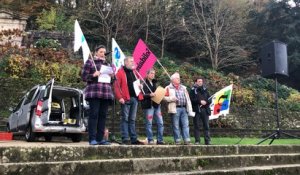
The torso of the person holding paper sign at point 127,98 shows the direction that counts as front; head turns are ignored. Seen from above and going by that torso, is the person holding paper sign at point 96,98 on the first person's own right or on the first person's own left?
on the first person's own right

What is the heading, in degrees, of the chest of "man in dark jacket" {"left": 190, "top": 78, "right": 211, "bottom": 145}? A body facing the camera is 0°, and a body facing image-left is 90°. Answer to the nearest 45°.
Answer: approximately 0°

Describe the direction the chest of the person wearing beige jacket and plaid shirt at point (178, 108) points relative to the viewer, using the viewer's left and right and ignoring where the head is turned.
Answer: facing the viewer and to the right of the viewer

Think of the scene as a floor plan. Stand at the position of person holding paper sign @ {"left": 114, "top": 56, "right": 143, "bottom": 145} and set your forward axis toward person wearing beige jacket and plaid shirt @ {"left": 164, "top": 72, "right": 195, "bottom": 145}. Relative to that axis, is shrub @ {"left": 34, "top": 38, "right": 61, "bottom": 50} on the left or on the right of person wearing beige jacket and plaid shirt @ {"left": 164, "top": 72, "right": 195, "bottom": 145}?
left

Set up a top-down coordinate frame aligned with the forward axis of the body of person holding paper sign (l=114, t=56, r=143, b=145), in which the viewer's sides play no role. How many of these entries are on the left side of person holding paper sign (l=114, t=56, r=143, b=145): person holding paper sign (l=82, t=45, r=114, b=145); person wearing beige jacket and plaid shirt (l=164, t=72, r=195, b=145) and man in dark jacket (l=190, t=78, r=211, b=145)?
2

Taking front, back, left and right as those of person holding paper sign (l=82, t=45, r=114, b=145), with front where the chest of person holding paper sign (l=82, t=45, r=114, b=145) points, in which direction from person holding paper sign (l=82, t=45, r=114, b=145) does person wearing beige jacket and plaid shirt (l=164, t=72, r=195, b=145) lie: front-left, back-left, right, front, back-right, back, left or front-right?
left

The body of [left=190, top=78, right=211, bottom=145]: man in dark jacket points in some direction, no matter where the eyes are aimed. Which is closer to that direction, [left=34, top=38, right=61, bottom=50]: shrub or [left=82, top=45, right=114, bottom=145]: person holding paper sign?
the person holding paper sign

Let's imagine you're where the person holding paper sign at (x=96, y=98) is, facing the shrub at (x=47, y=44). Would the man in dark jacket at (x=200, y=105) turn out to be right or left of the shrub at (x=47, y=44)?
right

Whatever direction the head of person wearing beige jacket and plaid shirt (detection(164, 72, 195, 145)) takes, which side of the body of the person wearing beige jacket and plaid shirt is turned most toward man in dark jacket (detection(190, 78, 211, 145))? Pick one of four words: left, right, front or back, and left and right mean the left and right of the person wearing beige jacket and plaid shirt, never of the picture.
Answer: left

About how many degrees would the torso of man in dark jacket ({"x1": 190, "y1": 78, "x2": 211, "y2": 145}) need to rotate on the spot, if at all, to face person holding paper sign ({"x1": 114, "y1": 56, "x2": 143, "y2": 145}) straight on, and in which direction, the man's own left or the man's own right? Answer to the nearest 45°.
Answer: approximately 45° to the man's own right
